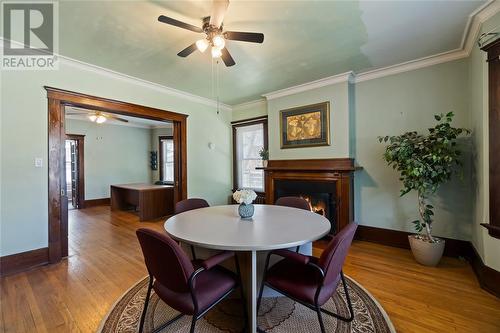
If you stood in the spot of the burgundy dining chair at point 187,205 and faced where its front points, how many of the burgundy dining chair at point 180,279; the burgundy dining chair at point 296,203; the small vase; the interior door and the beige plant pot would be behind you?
1

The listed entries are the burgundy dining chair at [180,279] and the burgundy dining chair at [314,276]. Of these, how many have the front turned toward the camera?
0

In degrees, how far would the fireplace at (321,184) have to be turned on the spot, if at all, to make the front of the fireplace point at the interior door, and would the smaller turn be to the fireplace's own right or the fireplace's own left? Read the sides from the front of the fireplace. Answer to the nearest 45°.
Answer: approximately 45° to the fireplace's own right

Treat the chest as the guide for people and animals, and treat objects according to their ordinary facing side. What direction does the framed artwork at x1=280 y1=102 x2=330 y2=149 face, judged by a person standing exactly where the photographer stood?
facing the viewer and to the left of the viewer

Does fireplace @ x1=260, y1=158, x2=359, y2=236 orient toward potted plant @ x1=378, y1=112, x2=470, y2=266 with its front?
no

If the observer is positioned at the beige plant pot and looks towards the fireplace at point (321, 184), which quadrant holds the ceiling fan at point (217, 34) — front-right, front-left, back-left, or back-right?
front-left

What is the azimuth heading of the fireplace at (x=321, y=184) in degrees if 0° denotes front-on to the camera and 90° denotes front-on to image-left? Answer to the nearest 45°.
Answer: approximately 45°

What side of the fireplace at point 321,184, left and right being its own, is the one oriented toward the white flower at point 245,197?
front

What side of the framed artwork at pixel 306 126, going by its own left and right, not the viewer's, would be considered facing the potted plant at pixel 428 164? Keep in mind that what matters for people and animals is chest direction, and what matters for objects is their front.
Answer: left

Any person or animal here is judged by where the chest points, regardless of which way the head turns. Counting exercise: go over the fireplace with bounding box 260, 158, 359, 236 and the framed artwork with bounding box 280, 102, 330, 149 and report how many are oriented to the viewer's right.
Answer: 0

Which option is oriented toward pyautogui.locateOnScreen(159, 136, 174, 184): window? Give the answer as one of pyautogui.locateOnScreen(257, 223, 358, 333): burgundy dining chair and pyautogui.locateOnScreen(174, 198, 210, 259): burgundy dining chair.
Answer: pyautogui.locateOnScreen(257, 223, 358, 333): burgundy dining chair

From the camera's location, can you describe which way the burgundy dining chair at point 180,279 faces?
facing away from the viewer and to the right of the viewer

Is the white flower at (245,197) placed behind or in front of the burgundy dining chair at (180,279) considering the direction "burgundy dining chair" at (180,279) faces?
in front

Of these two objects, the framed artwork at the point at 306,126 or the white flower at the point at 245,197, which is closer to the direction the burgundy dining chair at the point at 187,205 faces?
the white flower

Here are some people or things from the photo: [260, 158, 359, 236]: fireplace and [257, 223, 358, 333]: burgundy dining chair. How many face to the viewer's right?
0

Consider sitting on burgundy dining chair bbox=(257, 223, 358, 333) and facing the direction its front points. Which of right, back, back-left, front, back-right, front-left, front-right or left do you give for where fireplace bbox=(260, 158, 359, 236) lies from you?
front-right

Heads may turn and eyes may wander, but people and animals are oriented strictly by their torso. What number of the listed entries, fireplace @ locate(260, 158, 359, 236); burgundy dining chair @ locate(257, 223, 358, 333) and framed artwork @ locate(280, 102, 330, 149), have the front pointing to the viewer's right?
0

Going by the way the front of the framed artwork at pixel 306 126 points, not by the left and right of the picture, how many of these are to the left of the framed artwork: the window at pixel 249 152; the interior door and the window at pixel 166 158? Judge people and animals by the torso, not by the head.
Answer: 0

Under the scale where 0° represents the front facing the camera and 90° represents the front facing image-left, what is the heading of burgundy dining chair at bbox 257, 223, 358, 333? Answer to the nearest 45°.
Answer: approximately 135°

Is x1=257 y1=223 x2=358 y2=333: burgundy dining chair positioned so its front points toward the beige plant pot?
no
